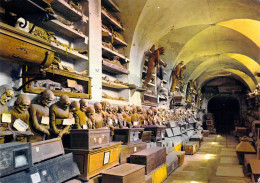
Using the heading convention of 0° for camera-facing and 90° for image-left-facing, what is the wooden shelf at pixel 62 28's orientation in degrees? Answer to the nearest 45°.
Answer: approximately 315°

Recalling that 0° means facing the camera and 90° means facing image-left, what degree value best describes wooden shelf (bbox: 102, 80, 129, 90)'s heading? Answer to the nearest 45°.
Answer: approximately 315°

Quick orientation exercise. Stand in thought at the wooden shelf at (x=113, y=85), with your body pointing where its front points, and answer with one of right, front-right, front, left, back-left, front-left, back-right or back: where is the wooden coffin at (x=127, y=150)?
front-right

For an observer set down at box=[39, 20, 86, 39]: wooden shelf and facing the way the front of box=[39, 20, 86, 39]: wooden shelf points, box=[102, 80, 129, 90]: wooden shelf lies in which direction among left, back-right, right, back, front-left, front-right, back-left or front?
left

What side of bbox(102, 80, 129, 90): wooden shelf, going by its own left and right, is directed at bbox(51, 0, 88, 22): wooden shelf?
right
